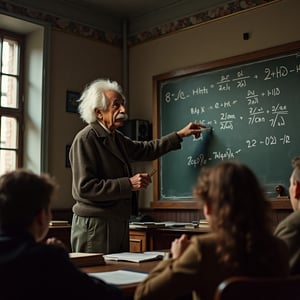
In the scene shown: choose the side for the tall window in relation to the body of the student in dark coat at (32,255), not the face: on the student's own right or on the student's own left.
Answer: on the student's own left

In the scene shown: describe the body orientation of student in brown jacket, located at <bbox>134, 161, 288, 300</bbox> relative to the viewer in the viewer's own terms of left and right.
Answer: facing away from the viewer and to the left of the viewer

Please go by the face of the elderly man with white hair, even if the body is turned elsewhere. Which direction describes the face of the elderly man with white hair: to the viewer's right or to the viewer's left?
to the viewer's right

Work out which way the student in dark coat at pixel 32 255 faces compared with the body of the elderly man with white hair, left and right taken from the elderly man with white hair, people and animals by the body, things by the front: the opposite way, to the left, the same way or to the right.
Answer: to the left

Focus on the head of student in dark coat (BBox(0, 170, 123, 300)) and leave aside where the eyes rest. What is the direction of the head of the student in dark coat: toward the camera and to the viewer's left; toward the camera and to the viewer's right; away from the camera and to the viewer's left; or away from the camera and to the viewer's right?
away from the camera and to the viewer's right

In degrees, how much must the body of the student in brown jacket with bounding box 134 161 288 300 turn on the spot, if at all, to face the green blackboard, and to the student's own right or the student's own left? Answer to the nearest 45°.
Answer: approximately 45° to the student's own right

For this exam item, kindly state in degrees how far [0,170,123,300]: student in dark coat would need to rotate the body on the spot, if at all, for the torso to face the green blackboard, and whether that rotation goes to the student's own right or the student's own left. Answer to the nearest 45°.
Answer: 0° — they already face it

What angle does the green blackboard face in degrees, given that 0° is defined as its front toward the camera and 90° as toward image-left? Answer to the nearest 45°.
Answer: approximately 45°
